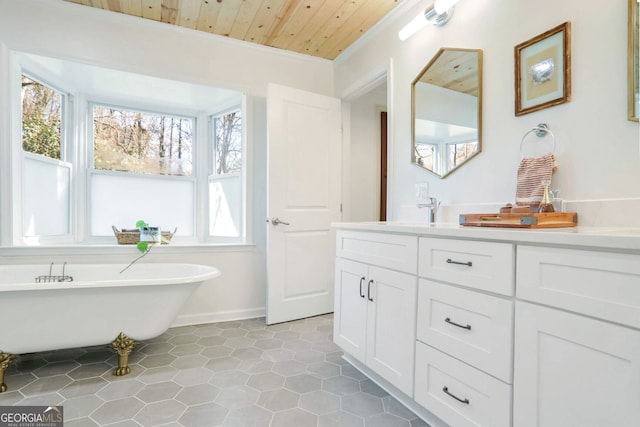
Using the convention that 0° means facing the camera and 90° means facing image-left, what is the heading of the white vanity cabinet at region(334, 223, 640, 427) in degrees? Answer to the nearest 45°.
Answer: approximately 45°

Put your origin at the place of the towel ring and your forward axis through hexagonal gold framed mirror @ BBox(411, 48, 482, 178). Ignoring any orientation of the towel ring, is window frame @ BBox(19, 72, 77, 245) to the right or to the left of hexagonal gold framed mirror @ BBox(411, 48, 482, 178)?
left

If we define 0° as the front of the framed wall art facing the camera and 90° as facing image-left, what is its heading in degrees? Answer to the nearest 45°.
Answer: approximately 45°

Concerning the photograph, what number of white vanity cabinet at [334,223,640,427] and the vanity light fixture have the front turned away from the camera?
0

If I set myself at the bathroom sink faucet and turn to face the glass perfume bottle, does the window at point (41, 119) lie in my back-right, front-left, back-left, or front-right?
back-right

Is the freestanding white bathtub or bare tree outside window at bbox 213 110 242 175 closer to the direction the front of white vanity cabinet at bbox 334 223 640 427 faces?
the freestanding white bathtub

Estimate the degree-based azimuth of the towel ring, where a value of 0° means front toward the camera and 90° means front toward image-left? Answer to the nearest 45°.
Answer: approximately 45°

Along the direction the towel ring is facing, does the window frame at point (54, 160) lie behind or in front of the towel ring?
in front
